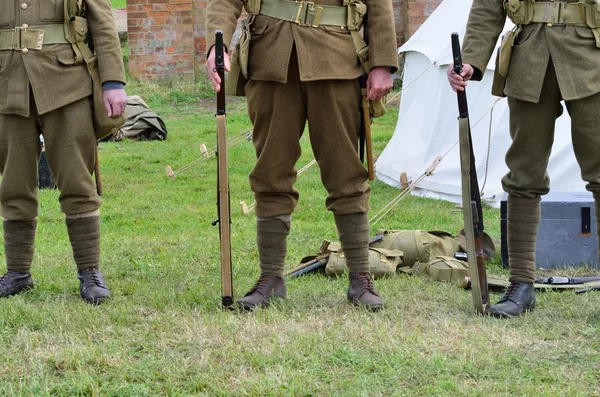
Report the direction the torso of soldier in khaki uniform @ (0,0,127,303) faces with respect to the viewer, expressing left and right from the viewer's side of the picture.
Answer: facing the viewer

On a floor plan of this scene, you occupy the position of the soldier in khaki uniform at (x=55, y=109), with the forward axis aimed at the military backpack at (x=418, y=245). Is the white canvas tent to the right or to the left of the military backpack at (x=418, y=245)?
left

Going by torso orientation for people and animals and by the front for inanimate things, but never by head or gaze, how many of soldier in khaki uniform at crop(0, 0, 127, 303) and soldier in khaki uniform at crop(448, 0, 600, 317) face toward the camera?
2

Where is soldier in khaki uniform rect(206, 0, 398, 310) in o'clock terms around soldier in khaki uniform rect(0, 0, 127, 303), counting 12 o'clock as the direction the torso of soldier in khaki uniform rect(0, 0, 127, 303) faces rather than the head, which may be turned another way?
soldier in khaki uniform rect(206, 0, 398, 310) is roughly at 10 o'clock from soldier in khaki uniform rect(0, 0, 127, 303).

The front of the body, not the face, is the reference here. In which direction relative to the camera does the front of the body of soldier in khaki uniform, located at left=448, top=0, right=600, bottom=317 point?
toward the camera

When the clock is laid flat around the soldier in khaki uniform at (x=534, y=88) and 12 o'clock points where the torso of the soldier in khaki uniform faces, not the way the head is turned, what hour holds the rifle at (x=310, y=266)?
The rifle is roughly at 4 o'clock from the soldier in khaki uniform.

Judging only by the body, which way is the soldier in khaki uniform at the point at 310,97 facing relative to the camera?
toward the camera

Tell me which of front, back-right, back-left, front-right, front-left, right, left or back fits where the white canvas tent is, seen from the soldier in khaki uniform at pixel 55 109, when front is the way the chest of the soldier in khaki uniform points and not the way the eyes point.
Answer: back-left

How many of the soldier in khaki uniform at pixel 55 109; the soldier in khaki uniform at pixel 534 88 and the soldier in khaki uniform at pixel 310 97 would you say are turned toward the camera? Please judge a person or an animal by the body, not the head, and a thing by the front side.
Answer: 3
